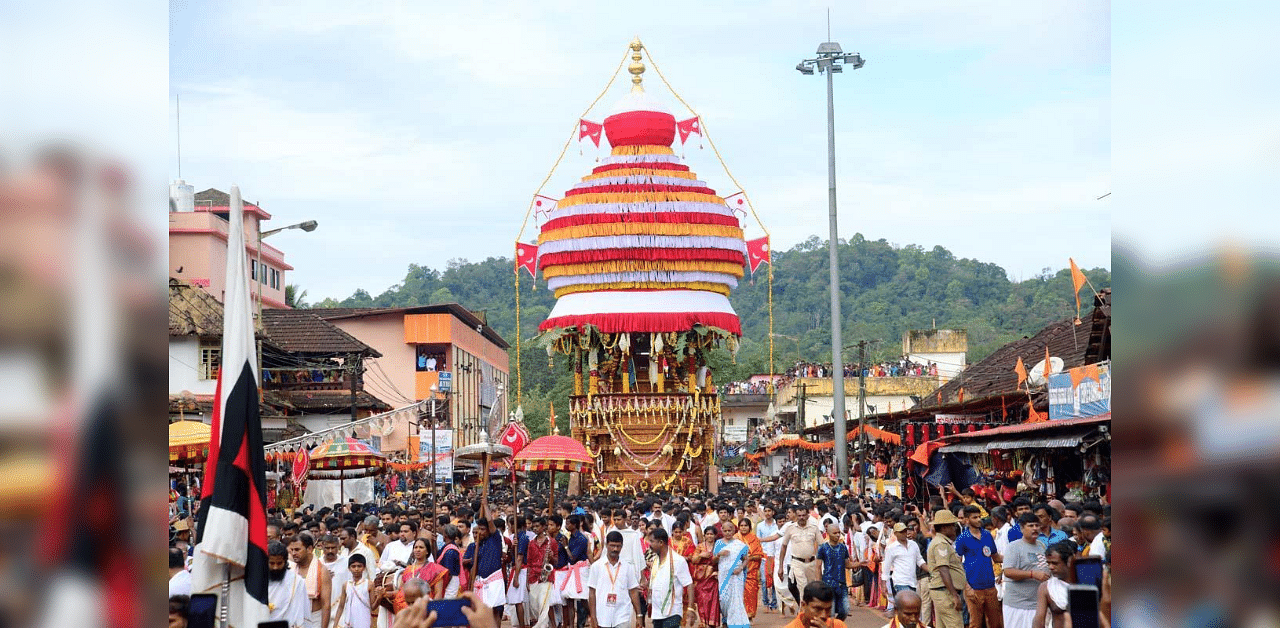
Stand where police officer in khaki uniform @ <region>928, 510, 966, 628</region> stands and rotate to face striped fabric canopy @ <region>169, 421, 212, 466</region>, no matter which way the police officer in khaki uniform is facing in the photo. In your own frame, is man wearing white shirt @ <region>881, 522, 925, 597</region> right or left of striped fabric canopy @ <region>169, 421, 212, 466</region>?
right

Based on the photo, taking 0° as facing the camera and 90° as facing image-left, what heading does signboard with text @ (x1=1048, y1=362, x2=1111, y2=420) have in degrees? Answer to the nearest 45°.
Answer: approximately 45°

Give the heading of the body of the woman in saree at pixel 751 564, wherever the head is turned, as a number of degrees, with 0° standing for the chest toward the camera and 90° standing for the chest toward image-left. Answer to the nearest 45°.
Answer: approximately 0°

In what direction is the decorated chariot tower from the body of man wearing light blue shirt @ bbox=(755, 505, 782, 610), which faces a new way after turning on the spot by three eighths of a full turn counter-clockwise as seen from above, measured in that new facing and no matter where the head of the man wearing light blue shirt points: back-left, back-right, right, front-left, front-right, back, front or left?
front-left

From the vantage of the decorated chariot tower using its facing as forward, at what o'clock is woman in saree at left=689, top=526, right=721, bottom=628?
The woman in saree is roughly at 12 o'clock from the decorated chariot tower.

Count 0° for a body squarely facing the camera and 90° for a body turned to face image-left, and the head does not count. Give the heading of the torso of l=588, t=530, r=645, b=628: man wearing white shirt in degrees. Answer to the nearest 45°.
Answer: approximately 0°

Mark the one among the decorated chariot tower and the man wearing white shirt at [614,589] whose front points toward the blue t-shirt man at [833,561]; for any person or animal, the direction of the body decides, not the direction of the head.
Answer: the decorated chariot tower
